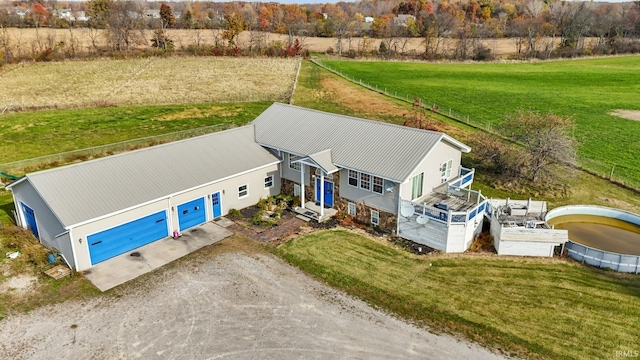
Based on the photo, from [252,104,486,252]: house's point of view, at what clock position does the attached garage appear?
The attached garage is roughly at 1 o'clock from the house.

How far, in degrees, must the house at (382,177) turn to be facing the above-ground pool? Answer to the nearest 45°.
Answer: approximately 135° to its left

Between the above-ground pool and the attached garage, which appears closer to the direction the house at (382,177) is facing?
the attached garage

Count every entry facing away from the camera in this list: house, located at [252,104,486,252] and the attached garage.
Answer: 0

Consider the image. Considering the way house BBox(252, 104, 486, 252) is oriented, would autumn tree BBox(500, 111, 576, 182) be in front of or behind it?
behind

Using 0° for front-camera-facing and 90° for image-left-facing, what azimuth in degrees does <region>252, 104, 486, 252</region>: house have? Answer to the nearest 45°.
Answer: approximately 45°
